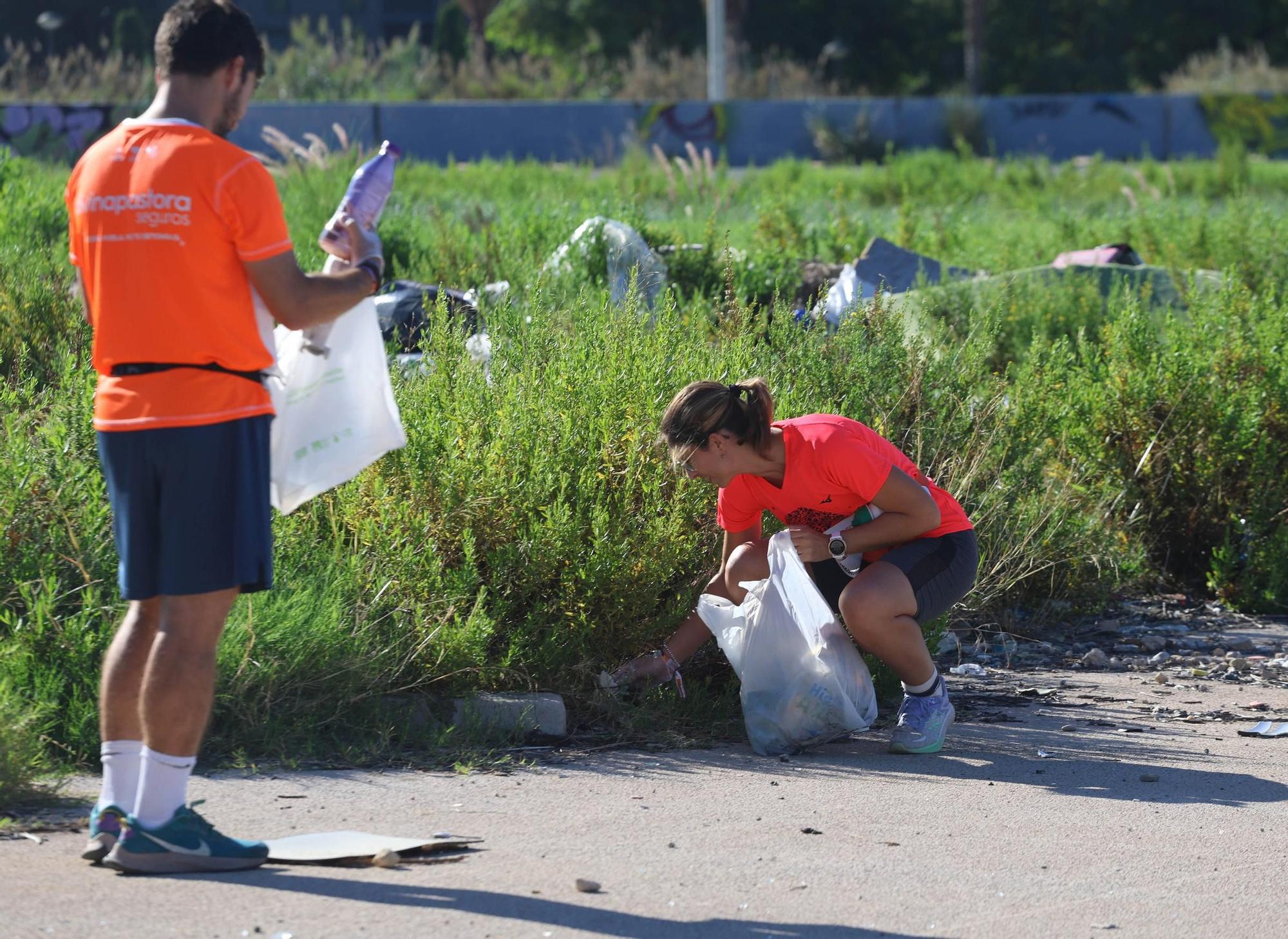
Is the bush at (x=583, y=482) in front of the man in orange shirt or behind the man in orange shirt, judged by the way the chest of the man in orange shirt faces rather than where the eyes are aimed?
in front

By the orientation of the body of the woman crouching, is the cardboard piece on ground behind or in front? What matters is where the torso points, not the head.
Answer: in front

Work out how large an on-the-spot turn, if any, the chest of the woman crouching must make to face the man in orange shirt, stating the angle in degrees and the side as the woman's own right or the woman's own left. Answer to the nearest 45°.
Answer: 0° — they already face them

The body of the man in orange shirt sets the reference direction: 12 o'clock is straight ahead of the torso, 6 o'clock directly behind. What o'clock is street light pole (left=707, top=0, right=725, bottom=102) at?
The street light pole is roughly at 11 o'clock from the man in orange shirt.

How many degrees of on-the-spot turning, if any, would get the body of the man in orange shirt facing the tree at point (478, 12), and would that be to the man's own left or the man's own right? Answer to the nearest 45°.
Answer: approximately 45° to the man's own left

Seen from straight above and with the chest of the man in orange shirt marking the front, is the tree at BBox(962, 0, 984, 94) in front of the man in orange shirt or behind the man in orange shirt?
in front

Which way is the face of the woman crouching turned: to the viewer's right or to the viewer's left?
to the viewer's left

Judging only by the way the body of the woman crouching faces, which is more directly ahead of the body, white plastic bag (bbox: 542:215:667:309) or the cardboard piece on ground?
the cardboard piece on ground

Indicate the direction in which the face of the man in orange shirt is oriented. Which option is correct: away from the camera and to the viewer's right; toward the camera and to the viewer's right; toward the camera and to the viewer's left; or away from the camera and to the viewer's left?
away from the camera and to the viewer's right

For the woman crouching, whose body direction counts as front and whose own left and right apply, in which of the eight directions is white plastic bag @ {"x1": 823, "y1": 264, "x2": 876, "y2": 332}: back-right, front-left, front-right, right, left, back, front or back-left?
back-right

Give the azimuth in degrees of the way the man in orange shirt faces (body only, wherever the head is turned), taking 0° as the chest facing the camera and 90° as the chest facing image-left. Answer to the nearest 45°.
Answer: approximately 225°
